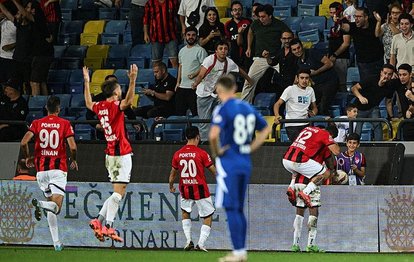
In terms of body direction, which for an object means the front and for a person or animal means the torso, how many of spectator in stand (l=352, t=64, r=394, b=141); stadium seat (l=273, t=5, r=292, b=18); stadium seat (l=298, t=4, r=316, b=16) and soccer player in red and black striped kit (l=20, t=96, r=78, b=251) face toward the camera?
3

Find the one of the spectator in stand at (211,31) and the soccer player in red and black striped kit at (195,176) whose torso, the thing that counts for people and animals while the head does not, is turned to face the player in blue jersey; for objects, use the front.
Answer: the spectator in stand

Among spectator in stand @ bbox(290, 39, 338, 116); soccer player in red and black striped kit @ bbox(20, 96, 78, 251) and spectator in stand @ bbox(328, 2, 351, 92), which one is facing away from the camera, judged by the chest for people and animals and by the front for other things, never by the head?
the soccer player in red and black striped kit

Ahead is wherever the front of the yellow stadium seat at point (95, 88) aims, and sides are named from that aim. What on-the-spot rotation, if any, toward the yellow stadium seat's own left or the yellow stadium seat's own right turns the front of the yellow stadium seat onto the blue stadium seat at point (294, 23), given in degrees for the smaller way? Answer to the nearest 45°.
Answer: approximately 90° to the yellow stadium seat's own left

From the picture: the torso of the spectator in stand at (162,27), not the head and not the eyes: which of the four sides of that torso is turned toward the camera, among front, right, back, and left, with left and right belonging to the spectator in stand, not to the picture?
front

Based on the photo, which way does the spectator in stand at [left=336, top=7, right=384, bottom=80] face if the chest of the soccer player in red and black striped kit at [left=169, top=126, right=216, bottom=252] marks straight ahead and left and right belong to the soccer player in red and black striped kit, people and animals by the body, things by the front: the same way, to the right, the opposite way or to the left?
the opposite way

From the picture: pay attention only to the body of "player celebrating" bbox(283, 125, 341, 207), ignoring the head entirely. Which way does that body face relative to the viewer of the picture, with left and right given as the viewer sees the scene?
facing away from the viewer and to the right of the viewer

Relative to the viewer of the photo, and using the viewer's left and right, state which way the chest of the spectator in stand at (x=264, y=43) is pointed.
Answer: facing the viewer and to the left of the viewer

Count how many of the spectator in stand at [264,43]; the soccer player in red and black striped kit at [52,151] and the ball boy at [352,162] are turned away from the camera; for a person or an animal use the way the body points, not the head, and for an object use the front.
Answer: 1

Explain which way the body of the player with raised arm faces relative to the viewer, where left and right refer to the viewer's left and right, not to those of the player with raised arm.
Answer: facing away from the viewer and to the right of the viewer
